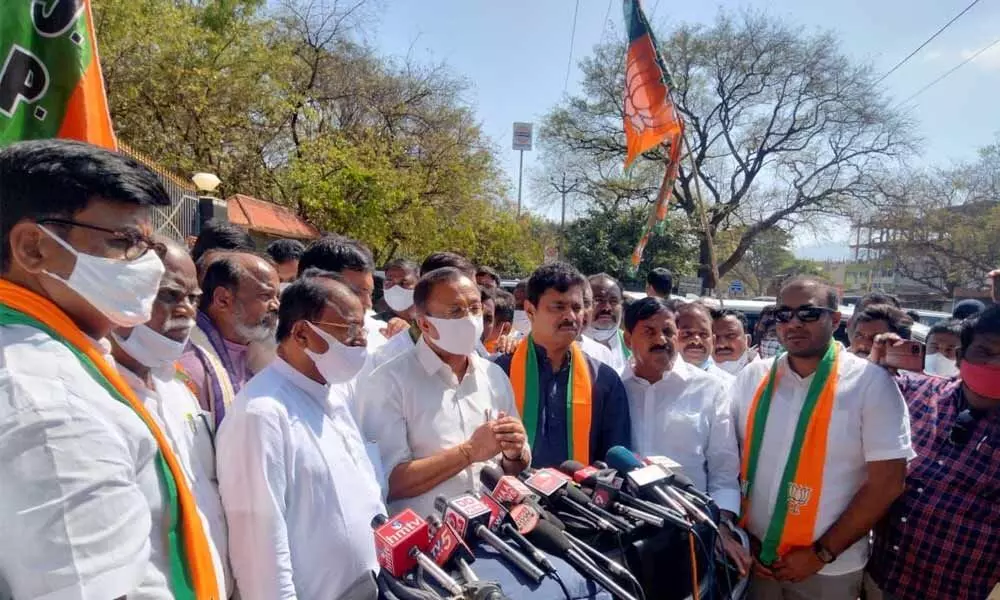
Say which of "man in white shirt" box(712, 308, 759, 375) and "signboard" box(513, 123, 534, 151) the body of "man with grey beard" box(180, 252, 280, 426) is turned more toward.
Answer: the man in white shirt

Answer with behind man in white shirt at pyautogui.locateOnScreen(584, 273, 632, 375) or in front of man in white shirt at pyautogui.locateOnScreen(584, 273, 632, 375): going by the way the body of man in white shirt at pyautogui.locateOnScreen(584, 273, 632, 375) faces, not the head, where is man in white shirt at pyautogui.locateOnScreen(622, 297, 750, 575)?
in front

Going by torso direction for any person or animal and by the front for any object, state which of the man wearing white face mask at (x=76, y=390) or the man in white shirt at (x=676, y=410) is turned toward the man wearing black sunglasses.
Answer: the man wearing white face mask

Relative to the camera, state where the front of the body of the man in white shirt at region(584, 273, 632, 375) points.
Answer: toward the camera

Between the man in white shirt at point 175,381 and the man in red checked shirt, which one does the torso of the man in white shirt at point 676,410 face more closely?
the man in white shirt

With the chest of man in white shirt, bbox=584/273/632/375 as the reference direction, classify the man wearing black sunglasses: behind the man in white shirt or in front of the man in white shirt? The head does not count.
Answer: in front

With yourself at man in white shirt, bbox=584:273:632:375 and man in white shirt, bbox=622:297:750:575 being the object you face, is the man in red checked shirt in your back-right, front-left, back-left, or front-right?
front-left

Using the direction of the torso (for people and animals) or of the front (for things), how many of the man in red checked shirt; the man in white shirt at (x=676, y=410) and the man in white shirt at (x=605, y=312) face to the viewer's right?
0

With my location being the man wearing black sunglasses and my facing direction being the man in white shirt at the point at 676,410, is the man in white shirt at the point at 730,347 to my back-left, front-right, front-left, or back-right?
front-right

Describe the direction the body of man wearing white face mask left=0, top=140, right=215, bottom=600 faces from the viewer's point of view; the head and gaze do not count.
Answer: to the viewer's right

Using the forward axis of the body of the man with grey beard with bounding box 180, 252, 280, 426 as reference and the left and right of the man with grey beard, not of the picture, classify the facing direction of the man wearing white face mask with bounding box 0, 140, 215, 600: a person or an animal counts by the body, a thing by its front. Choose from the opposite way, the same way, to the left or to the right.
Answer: the same way

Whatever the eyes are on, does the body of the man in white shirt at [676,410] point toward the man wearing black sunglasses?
no

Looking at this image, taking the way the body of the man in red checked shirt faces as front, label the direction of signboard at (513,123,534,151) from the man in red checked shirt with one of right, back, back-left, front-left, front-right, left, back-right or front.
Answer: right

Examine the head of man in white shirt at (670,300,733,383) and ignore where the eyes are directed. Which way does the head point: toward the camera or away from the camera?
toward the camera

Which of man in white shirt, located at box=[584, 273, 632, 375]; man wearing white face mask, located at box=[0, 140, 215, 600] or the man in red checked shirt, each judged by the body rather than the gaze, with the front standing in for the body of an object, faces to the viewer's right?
the man wearing white face mask

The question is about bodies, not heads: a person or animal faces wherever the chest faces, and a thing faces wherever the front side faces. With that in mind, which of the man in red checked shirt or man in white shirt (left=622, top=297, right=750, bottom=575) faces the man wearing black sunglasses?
the man in red checked shirt

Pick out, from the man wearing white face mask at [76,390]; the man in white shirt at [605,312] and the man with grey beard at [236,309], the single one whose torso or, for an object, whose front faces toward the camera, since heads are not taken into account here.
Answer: the man in white shirt

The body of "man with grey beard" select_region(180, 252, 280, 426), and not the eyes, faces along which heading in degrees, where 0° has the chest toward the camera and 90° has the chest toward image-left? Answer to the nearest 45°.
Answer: approximately 270°
